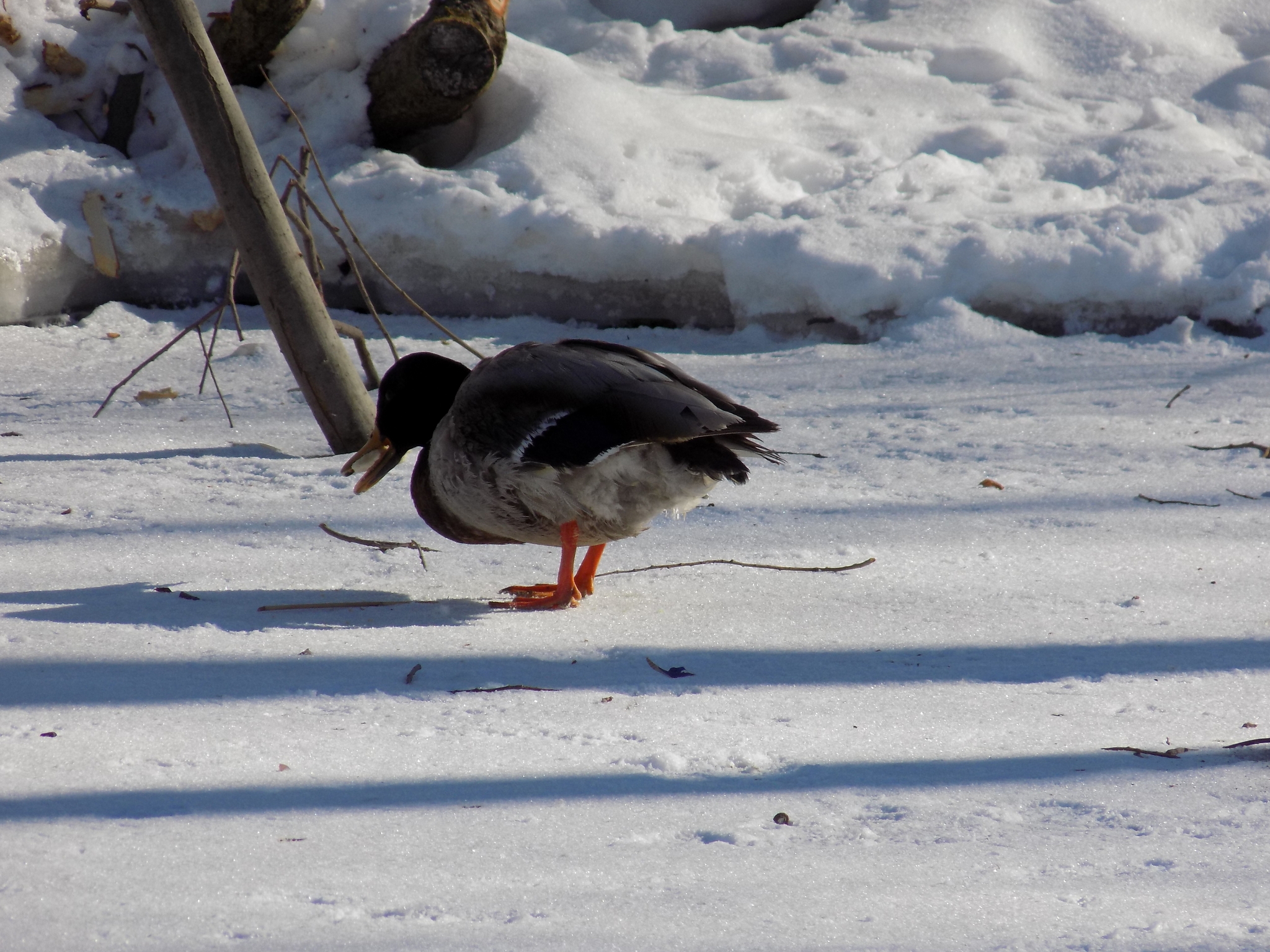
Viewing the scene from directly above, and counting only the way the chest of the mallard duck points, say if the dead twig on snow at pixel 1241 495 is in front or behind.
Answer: behind

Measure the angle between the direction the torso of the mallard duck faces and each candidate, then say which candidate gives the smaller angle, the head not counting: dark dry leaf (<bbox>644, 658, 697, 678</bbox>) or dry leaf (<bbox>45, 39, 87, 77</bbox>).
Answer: the dry leaf

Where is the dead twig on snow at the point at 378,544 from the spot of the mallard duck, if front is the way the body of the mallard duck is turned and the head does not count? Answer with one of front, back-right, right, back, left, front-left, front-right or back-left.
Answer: front-right

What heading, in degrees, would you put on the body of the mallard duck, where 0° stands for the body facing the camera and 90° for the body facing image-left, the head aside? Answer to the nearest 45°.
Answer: approximately 90°

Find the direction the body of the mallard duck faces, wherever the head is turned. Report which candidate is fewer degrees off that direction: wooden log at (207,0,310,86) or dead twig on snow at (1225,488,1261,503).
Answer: the wooden log

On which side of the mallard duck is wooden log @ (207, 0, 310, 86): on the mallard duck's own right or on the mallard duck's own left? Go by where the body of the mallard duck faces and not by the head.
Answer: on the mallard duck's own right

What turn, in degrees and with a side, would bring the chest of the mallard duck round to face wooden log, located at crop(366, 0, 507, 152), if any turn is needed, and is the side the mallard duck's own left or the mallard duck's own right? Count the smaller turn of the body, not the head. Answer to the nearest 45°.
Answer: approximately 90° to the mallard duck's own right

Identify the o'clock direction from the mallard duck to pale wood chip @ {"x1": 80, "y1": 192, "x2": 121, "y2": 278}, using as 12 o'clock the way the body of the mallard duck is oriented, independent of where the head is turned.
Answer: The pale wood chip is roughly at 2 o'clock from the mallard duck.

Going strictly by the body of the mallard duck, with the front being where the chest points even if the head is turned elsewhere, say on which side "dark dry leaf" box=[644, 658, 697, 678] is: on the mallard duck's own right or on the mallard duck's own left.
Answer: on the mallard duck's own left
